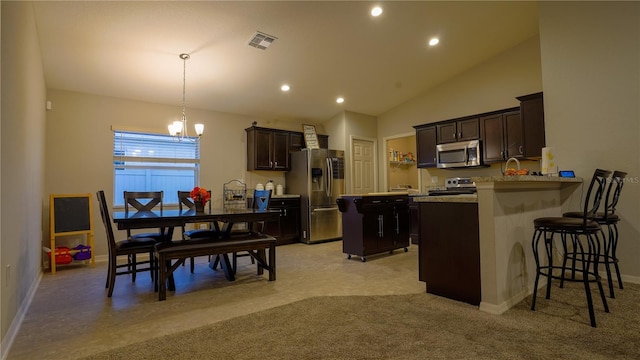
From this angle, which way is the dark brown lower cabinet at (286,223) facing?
toward the camera

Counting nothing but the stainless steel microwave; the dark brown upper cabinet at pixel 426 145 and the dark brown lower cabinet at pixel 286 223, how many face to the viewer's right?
0

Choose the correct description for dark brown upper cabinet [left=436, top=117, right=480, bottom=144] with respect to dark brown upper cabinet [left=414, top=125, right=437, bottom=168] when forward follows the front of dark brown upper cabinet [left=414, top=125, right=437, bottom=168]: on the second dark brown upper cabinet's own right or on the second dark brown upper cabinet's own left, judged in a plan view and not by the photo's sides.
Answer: on the second dark brown upper cabinet's own left

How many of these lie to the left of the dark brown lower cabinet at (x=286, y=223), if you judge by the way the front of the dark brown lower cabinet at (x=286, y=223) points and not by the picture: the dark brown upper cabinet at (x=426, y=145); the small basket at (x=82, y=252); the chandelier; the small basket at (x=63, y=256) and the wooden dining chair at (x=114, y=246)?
1

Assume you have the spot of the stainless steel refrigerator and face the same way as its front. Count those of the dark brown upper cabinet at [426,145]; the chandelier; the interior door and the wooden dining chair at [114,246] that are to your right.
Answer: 2

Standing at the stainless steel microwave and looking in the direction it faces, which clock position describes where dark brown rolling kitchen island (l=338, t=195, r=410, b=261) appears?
The dark brown rolling kitchen island is roughly at 12 o'clock from the stainless steel microwave.

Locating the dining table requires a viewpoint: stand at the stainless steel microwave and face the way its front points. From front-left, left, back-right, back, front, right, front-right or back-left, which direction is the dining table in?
front

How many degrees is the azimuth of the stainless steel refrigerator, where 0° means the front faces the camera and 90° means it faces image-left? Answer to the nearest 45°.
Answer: approximately 315°

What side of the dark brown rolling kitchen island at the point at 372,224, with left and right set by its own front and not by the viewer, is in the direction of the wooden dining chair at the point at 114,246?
right

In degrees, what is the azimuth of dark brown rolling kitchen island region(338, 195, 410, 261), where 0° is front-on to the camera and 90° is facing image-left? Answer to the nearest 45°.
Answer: approximately 315°
